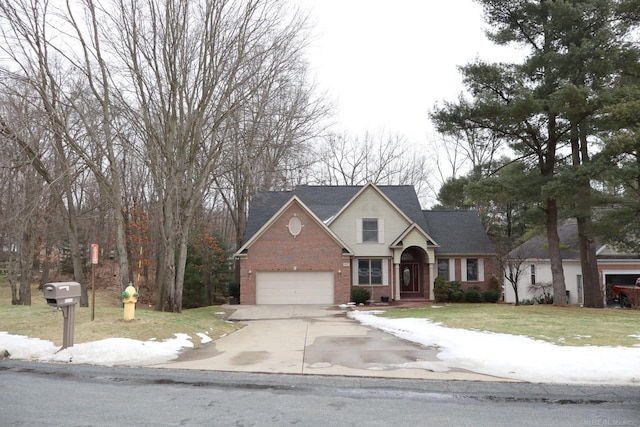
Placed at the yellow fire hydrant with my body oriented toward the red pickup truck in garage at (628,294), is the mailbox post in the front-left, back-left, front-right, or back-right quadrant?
back-right

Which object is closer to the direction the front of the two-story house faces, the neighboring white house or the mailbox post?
the mailbox post

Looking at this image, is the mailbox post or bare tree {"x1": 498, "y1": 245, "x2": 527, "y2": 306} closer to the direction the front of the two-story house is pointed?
the mailbox post

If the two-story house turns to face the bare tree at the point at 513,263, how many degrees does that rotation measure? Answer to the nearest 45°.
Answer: approximately 90° to its left

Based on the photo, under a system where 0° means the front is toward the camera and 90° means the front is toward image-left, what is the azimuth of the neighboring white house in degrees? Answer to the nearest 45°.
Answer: approximately 0°

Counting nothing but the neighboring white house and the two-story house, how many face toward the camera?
2
